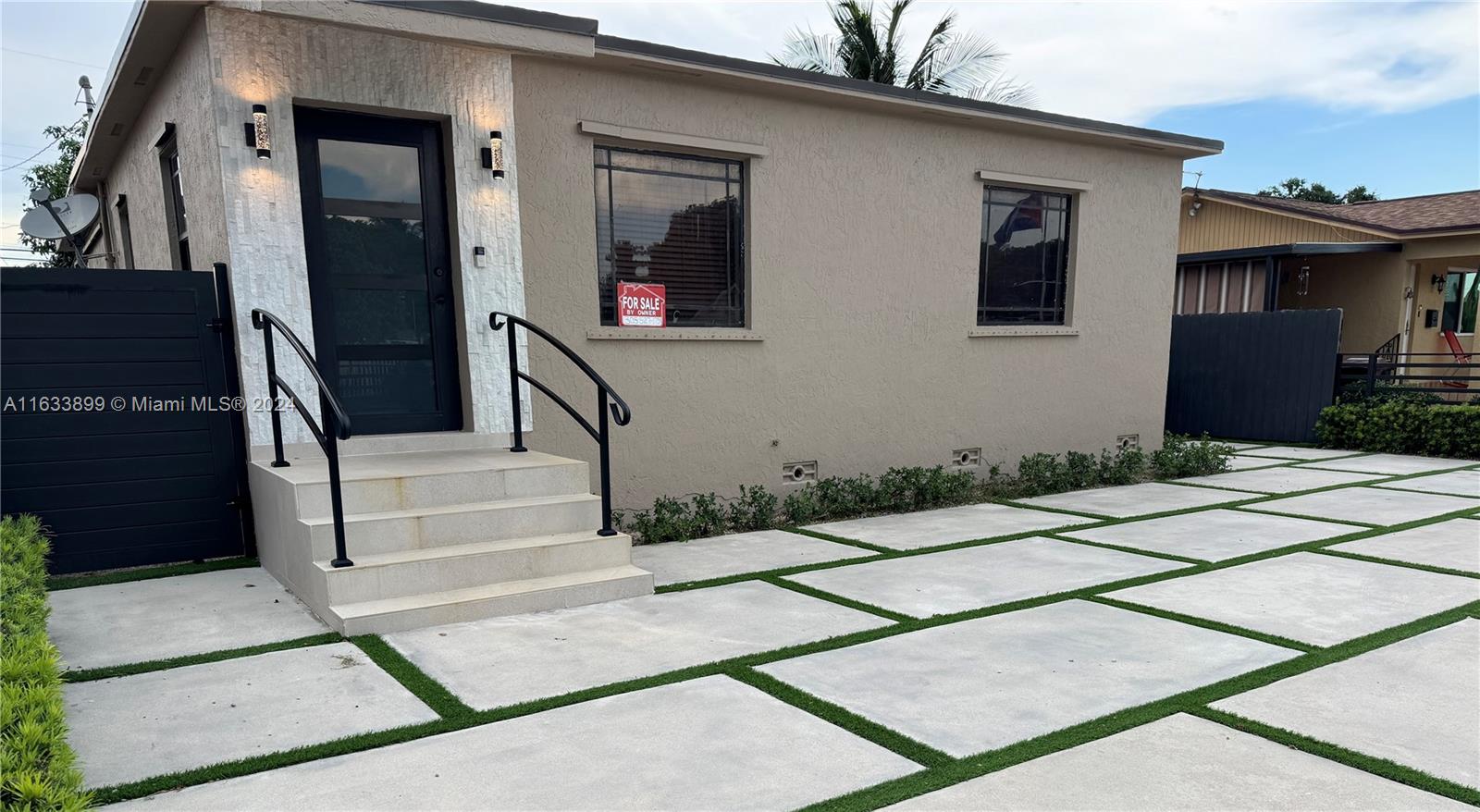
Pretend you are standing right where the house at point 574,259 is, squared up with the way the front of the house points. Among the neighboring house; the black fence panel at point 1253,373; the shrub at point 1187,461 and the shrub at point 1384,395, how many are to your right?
0

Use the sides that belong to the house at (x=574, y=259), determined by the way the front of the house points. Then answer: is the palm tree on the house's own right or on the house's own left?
on the house's own left

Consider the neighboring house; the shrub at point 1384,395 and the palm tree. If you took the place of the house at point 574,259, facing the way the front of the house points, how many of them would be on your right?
0

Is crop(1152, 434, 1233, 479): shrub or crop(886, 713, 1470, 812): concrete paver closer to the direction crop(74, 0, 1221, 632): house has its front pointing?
the concrete paver

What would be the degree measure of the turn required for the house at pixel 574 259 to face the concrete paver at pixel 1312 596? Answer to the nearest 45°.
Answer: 0° — it already faces it

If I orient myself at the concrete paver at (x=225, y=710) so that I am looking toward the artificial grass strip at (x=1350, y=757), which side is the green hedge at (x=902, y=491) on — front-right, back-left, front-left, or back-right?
front-left

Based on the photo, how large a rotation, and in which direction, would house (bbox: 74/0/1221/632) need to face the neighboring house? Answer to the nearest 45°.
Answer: approximately 90° to its left

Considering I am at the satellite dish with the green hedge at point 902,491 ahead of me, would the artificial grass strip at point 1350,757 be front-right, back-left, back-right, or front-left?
front-right

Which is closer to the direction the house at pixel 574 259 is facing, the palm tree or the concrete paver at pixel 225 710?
the concrete paver

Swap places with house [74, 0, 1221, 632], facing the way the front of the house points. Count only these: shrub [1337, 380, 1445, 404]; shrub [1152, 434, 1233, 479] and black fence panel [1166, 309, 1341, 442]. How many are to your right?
0

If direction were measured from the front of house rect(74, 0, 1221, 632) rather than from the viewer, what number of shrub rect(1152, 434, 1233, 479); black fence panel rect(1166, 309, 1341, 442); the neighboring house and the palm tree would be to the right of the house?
0

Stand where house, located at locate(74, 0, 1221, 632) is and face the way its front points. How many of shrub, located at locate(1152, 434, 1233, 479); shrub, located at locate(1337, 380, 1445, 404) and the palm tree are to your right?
0

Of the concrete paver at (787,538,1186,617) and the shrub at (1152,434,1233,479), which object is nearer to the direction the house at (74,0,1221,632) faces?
the concrete paver

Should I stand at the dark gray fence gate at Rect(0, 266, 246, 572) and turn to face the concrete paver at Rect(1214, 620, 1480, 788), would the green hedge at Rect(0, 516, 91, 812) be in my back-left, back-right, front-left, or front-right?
front-right

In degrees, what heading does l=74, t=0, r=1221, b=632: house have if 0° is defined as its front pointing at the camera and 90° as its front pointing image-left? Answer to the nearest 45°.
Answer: approximately 315°

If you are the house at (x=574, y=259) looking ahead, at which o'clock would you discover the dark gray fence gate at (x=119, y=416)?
The dark gray fence gate is roughly at 2 o'clock from the house.

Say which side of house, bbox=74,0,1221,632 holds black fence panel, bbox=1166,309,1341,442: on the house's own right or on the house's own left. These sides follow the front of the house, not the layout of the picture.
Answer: on the house's own left

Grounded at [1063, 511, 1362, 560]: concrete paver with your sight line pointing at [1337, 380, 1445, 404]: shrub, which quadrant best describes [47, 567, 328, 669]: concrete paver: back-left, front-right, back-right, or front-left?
back-left
